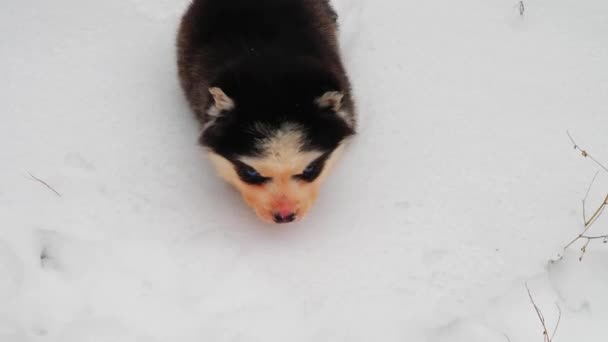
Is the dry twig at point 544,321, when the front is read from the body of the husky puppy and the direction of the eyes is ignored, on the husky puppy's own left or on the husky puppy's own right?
on the husky puppy's own left

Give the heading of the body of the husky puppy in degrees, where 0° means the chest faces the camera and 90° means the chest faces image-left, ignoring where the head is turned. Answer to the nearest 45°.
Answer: approximately 0°

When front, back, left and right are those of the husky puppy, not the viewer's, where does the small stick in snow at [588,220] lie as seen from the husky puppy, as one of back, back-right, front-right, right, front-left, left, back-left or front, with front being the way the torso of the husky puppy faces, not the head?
left
